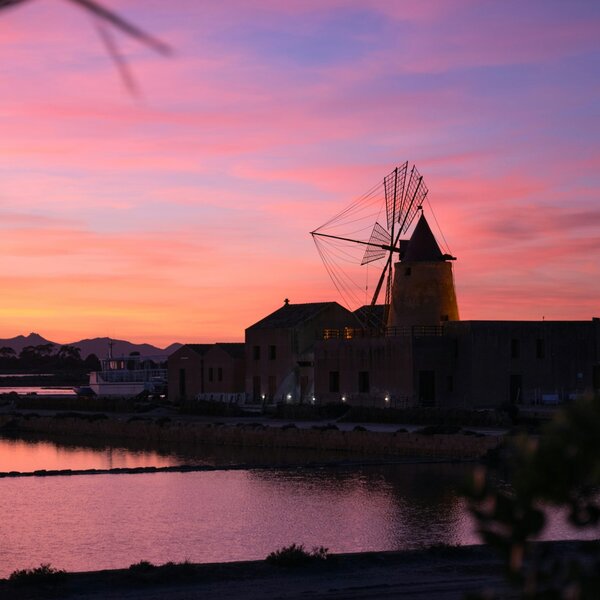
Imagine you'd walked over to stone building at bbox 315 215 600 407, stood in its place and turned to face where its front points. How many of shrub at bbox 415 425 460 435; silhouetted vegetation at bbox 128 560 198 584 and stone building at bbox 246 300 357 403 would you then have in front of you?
2

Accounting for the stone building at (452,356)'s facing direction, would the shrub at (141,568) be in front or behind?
in front

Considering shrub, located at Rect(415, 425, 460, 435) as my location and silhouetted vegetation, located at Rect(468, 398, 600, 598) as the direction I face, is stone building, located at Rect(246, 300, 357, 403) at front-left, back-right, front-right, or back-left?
back-right

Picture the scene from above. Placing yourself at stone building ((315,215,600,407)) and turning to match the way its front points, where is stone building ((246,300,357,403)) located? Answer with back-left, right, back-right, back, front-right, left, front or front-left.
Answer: back-right

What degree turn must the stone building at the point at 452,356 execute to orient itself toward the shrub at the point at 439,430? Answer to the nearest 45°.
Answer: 0° — it already faces it

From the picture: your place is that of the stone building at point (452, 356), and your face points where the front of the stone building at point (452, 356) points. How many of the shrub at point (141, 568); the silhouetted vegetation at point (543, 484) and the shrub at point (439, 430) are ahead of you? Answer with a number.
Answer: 3

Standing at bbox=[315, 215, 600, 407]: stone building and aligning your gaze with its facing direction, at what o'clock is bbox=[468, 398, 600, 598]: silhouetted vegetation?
The silhouetted vegetation is roughly at 12 o'clock from the stone building.

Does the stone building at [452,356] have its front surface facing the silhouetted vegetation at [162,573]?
yes

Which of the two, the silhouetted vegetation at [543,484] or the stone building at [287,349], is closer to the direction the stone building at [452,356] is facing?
the silhouetted vegetation

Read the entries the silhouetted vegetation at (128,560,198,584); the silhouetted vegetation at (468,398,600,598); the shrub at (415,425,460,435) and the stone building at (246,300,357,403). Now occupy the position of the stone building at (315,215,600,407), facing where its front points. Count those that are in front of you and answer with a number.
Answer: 3

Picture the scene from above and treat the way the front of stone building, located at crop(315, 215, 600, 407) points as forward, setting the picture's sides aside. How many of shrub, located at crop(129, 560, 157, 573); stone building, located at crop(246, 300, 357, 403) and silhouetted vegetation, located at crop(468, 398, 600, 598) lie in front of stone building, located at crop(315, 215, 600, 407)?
2

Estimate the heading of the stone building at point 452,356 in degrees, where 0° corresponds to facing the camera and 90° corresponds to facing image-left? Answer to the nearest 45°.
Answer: approximately 0°
